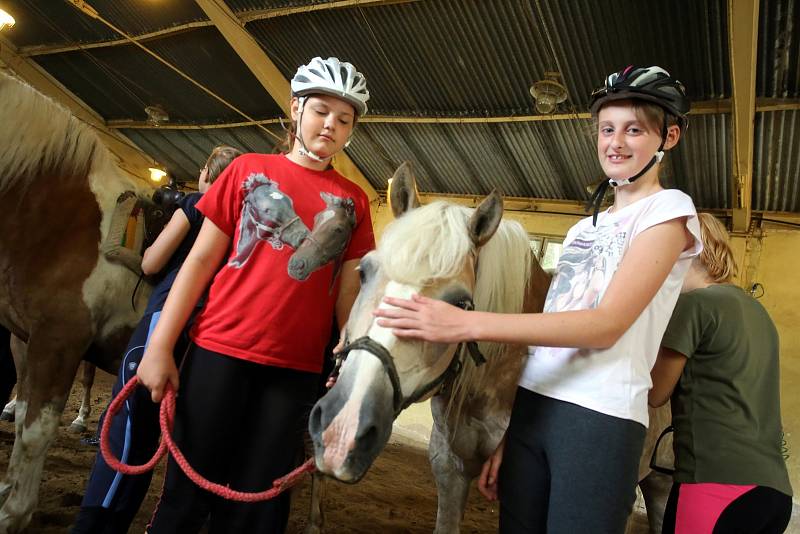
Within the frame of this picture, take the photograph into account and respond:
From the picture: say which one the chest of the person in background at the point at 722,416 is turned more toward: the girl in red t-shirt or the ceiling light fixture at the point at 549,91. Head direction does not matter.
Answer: the ceiling light fixture

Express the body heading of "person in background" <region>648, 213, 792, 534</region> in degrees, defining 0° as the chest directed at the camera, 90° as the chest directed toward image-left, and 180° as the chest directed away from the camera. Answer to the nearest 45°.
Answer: approximately 135°

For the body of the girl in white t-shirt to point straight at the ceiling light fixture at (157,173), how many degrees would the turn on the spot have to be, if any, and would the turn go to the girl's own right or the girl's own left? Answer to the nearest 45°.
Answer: approximately 90° to the girl's own right

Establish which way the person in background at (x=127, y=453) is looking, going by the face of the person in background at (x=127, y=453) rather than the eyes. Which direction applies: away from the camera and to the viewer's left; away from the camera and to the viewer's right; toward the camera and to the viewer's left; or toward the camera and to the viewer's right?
away from the camera and to the viewer's left

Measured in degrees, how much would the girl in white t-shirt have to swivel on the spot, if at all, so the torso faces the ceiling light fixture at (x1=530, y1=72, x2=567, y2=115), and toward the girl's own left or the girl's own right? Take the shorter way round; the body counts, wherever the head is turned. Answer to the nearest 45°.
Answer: approximately 135° to the girl's own right

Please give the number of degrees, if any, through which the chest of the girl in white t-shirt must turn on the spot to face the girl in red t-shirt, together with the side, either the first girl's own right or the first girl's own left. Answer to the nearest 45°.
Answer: approximately 45° to the first girl's own right
